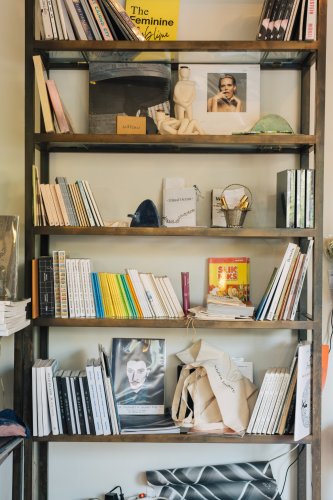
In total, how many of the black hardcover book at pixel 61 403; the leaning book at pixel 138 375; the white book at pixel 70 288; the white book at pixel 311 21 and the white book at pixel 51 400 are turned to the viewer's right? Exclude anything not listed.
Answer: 4

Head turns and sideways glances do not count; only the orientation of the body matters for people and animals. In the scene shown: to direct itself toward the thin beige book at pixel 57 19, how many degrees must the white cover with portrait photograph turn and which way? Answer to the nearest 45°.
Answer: approximately 90° to its right

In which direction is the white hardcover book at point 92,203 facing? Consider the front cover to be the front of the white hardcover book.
to the viewer's right

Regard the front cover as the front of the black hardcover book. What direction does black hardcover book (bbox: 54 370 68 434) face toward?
to the viewer's right

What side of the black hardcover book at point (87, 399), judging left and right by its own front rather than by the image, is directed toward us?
right

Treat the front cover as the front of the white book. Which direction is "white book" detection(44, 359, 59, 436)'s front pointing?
to the viewer's right

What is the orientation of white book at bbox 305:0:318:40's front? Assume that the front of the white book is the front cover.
to the viewer's right

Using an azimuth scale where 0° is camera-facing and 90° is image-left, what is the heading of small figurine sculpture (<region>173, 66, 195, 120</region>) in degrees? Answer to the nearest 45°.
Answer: approximately 0°
